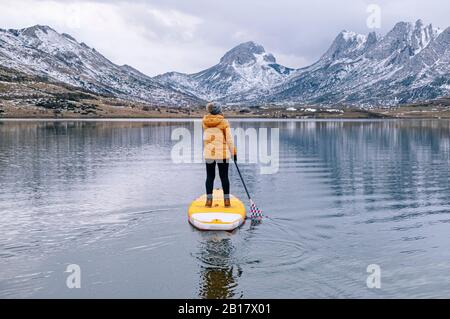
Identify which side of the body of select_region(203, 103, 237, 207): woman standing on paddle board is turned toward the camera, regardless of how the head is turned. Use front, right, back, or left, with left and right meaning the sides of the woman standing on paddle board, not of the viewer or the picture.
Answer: back
